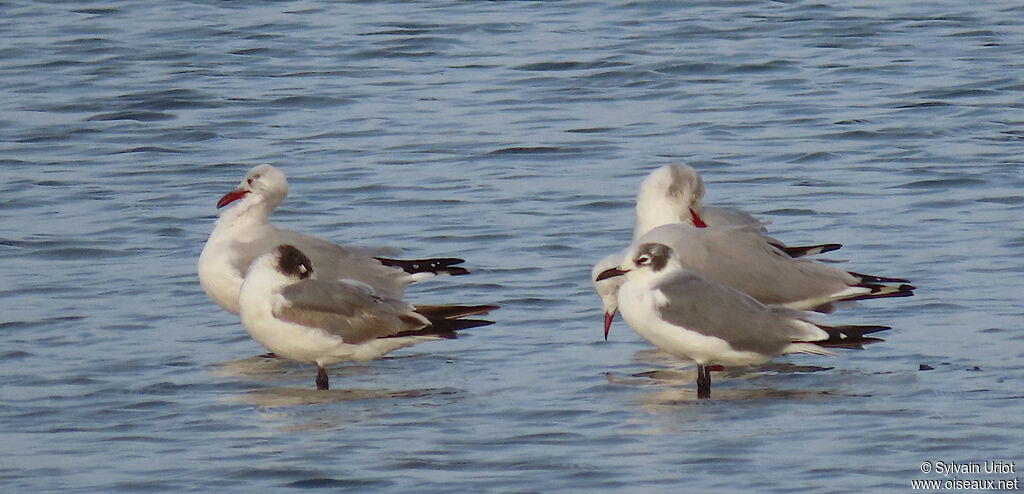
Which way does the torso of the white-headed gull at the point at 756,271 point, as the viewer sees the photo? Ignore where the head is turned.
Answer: to the viewer's left

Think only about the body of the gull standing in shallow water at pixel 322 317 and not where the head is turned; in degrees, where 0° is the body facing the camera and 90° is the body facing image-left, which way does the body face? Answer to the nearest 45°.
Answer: approximately 90°

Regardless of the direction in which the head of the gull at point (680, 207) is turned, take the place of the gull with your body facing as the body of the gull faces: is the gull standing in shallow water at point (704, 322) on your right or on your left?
on your left

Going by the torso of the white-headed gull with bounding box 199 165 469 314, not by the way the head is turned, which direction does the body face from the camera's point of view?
to the viewer's left

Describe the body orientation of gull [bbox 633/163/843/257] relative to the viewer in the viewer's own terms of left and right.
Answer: facing to the left of the viewer

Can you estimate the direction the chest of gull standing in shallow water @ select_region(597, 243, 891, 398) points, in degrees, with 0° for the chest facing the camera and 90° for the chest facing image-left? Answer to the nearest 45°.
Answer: approximately 90°

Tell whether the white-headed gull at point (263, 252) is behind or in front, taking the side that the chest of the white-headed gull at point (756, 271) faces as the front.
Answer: in front
